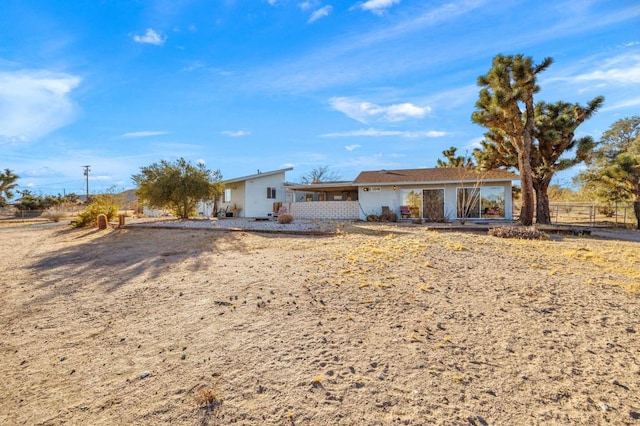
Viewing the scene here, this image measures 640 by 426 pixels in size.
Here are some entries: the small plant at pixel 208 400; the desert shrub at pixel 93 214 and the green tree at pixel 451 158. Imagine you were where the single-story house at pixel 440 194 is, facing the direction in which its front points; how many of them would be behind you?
1

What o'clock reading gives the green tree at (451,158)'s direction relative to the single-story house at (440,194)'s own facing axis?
The green tree is roughly at 6 o'clock from the single-story house.

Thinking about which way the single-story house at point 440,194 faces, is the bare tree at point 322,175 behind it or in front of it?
behind

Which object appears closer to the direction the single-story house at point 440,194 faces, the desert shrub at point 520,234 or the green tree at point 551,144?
the desert shrub

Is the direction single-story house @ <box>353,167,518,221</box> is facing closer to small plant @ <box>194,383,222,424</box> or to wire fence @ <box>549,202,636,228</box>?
the small plant

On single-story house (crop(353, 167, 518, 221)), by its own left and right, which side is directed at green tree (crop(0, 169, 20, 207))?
right

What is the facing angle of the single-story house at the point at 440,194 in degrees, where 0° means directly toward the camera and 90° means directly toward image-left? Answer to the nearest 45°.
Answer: approximately 0°

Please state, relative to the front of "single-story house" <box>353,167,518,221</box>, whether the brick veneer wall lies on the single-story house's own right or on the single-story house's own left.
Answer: on the single-story house's own right

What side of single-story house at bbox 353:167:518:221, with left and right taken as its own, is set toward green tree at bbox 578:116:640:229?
left

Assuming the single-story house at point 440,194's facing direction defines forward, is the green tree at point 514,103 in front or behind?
in front
